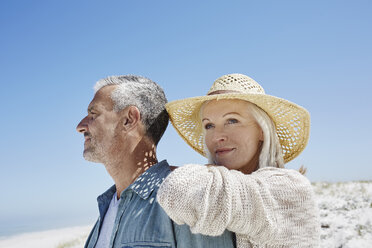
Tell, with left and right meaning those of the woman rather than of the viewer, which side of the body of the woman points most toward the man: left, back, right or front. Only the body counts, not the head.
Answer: right

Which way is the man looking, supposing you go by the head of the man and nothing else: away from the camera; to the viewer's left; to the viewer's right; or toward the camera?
to the viewer's left

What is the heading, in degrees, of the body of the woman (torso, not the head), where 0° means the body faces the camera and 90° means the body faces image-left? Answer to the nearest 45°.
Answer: approximately 45°
